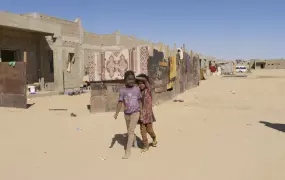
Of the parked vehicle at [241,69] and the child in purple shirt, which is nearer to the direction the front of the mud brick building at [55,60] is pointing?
the child in purple shirt

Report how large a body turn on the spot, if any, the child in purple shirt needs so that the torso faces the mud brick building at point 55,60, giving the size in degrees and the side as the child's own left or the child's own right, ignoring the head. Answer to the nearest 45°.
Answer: approximately 180°

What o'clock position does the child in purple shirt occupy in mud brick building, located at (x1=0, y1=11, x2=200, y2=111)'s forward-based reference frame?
The child in purple shirt is roughly at 1 o'clock from the mud brick building.

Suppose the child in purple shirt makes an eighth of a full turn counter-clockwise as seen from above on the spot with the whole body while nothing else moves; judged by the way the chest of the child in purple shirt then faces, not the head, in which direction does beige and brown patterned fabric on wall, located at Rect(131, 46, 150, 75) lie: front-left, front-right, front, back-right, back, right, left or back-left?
back-left

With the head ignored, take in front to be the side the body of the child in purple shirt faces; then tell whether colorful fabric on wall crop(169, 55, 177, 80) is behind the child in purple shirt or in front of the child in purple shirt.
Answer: behind

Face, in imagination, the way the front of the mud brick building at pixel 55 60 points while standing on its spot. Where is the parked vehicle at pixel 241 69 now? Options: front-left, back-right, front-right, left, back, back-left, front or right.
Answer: left

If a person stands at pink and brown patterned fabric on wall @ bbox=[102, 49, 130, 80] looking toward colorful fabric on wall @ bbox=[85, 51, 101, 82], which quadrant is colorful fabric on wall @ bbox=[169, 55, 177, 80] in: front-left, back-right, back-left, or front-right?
back-right
